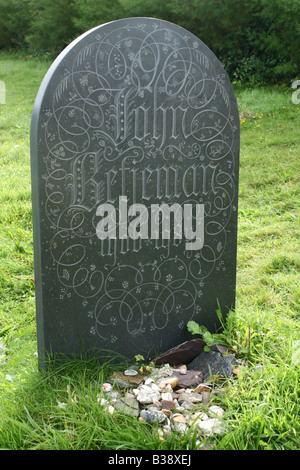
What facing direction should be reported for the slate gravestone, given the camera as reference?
facing the viewer and to the right of the viewer

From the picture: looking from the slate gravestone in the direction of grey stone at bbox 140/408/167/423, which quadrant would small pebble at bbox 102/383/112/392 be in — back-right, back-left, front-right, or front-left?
front-right

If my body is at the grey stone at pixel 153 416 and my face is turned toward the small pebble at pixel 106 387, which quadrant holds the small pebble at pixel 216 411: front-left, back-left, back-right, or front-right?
back-right
